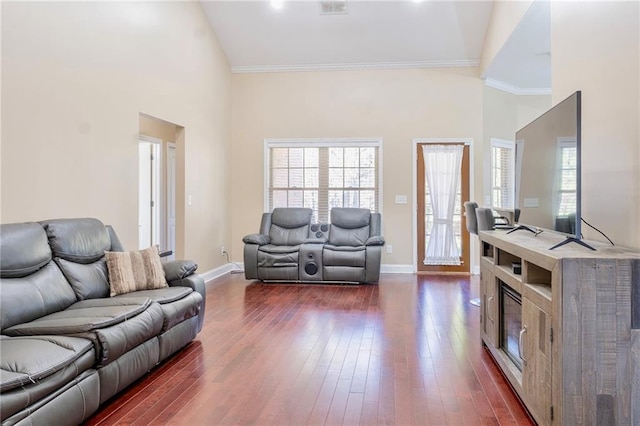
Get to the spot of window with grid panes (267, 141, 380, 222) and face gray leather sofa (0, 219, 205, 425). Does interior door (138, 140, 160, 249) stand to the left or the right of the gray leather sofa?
right

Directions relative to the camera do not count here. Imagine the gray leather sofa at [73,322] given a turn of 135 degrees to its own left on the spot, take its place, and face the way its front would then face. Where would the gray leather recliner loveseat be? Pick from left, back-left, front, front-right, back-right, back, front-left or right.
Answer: front-right

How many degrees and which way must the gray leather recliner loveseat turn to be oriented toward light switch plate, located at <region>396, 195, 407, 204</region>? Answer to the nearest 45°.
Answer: approximately 135° to its left

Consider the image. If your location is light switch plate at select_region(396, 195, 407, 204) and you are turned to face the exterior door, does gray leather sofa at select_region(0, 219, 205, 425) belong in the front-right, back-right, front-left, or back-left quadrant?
back-right

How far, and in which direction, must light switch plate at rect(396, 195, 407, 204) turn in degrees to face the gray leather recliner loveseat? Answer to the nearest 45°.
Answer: approximately 45° to its right

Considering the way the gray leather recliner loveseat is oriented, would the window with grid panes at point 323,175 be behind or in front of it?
behind

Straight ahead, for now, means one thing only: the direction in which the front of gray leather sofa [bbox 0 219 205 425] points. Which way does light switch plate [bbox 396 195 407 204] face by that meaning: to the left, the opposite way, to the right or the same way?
to the right

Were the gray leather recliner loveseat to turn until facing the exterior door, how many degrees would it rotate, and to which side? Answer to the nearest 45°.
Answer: approximately 135° to its left

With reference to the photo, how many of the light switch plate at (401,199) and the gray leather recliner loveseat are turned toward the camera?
2

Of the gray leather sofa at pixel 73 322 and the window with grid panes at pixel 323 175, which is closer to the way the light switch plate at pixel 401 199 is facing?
the gray leather sofa

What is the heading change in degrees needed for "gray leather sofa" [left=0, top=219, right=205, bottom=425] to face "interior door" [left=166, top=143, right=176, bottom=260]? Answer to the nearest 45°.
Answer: approximately 135° to its left

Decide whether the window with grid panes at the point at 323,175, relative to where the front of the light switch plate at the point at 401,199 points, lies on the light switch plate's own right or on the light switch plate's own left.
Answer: on the light switch plate's own right

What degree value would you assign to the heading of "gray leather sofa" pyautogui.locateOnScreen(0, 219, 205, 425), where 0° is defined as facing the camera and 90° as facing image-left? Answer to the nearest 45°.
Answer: approximately 315°

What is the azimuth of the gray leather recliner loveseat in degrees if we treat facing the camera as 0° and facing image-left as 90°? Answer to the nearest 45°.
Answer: approximately 0°
